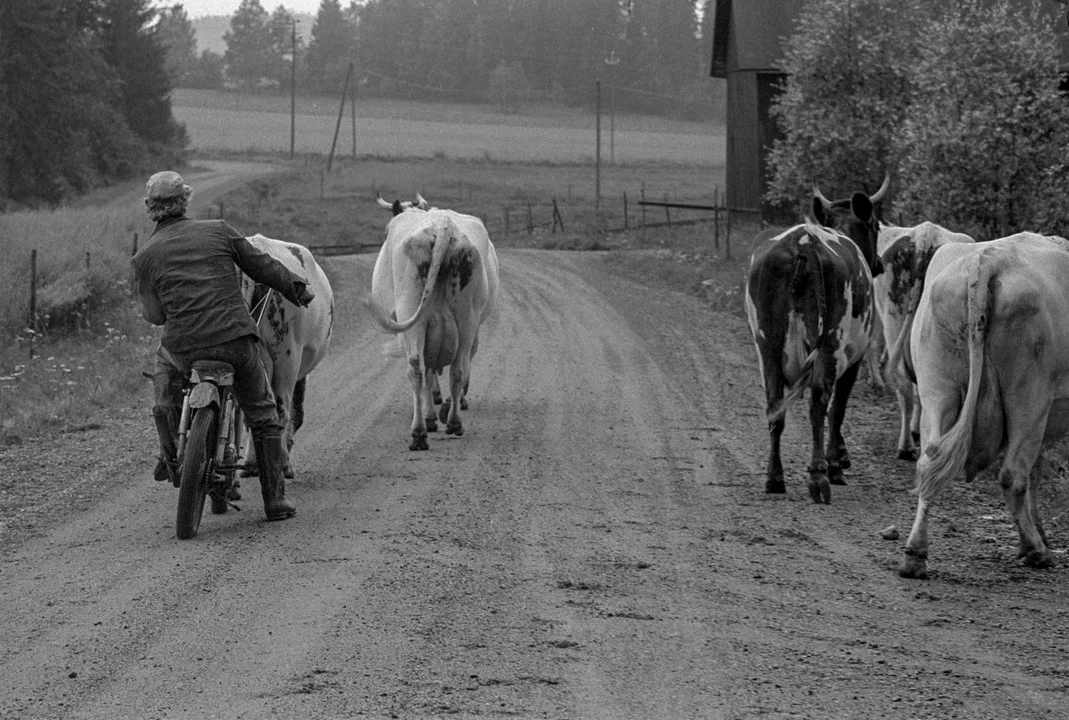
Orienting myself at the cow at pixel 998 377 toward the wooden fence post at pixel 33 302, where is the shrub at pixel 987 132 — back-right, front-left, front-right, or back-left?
front-right

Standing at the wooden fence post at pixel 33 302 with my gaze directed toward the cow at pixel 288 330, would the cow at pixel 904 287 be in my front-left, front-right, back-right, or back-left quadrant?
front-left

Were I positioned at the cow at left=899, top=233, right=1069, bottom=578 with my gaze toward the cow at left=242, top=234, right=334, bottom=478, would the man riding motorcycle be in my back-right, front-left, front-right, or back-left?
front-left

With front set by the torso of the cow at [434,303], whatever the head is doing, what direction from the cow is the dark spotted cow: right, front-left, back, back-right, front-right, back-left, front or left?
back-right

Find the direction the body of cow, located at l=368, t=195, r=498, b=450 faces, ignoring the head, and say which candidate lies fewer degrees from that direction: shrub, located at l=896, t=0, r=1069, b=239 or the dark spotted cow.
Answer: the shrub

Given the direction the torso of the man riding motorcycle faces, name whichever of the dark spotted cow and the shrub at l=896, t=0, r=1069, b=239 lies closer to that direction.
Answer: the shrub

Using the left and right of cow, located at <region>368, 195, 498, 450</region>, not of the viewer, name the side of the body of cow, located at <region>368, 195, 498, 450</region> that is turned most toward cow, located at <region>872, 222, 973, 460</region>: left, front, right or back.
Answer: right

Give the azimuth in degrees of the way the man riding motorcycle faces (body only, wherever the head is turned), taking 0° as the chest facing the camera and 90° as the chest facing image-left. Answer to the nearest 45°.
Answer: approximately 180°

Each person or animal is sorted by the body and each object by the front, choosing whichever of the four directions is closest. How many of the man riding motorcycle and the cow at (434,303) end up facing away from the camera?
2

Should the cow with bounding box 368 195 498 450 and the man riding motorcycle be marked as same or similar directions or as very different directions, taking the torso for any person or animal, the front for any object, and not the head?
same or similar directions

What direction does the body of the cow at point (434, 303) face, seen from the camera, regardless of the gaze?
away from the camera

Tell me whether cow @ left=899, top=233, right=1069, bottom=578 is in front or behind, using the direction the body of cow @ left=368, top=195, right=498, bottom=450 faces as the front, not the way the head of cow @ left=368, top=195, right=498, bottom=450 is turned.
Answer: behind

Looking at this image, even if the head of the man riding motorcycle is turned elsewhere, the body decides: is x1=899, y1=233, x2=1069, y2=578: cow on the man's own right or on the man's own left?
on the man's own right
